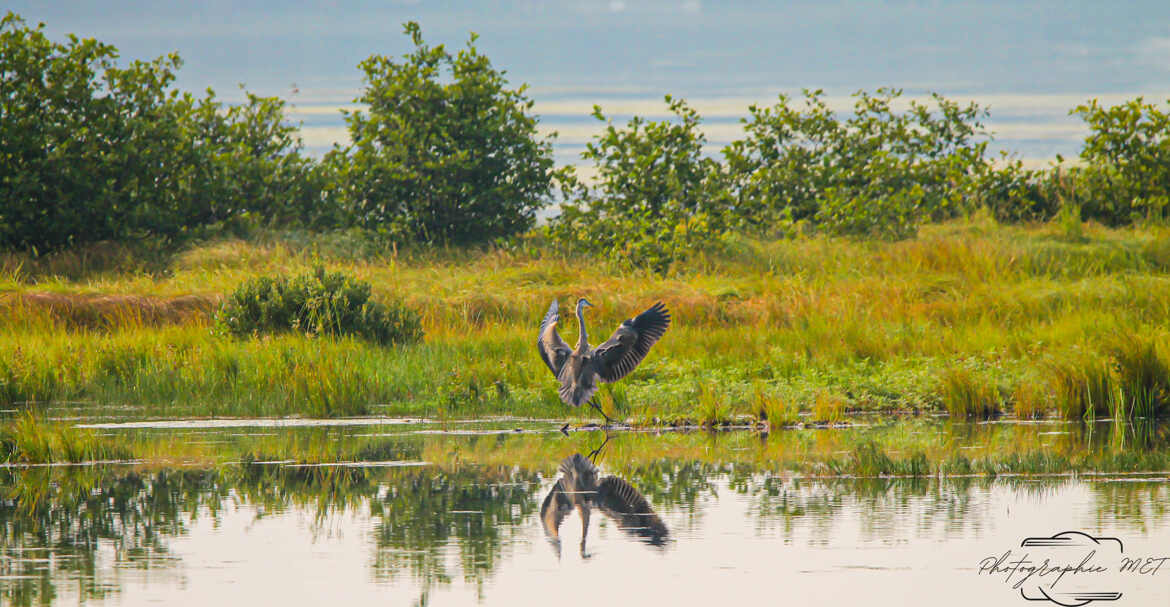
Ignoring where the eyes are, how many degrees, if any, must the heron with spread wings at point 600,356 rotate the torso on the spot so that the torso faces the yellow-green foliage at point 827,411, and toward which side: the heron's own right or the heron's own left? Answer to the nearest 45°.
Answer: approximately 45° to the heron's own right

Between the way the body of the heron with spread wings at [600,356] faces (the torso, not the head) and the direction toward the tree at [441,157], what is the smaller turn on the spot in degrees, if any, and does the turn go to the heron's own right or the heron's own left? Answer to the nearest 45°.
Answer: approximately 45° to the heron's own left

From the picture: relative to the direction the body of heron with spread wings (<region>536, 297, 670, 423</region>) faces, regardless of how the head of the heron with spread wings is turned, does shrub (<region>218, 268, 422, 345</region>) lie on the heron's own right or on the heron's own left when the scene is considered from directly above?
on the heron's own left

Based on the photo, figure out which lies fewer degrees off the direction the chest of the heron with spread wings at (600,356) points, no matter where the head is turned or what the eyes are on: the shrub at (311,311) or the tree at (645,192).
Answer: the tree

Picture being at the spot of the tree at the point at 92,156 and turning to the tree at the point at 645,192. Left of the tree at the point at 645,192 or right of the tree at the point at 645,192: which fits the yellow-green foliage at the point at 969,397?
right

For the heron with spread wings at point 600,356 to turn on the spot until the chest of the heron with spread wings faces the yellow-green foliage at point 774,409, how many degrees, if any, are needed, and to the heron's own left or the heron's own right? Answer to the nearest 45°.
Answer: approximately 45° to the heron's own right

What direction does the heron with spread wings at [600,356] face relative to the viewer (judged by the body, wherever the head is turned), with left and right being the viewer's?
facing away from the viewer and to the right of the viewer

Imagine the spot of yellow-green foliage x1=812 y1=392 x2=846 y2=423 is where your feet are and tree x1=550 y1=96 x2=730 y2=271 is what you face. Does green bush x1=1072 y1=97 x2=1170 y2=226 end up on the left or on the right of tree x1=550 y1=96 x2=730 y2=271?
right

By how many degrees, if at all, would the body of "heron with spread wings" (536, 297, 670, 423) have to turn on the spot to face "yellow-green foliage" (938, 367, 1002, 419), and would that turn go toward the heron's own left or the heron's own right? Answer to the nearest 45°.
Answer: approximately 45° to the heron's own right

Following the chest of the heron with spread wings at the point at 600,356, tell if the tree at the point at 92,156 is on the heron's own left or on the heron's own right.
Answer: on the heron's own left
